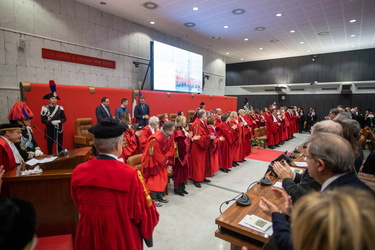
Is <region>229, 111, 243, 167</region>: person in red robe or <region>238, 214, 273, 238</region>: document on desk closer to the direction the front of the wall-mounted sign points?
the person in red robe

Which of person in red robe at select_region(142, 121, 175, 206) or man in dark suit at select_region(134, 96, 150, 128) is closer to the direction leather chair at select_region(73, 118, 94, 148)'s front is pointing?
the person in red robe

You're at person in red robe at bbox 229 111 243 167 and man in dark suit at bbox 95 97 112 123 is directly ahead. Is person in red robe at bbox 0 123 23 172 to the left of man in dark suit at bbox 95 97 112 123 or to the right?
left

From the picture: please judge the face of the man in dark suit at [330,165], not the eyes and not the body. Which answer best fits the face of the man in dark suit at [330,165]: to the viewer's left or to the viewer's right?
to the viewer's left

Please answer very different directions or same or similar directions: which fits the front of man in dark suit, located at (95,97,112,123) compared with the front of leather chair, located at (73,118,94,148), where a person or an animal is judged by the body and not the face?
same or similar directions

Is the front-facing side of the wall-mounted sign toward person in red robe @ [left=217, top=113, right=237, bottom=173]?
yes

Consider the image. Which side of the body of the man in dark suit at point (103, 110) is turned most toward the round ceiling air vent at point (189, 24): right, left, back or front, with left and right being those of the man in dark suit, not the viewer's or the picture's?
left

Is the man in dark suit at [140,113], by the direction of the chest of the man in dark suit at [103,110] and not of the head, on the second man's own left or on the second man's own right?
on the second man's own left

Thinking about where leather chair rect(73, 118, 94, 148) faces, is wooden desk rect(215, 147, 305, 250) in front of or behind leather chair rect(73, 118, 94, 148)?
in front

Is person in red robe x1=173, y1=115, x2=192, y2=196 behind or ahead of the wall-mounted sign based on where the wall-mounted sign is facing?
ahead

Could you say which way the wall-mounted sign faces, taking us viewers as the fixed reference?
facing the viewer and to the right of the viewer

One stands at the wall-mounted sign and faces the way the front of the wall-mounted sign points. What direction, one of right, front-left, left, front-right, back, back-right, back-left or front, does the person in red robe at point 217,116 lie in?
front

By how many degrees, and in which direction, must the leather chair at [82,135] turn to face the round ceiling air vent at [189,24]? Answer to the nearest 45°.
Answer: approximately 90° to its left
